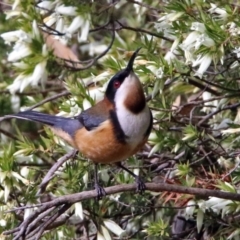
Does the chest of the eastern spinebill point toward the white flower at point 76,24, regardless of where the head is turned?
no

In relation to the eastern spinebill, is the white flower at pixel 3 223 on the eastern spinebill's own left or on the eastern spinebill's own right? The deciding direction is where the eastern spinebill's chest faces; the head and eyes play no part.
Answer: on the eastern spinebill's own right

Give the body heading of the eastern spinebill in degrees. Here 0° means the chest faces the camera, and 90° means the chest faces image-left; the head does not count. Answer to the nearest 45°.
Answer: approximately 315°

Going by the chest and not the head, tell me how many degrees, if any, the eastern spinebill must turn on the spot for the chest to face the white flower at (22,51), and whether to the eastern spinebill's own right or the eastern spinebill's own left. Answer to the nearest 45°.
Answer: approximately 180°

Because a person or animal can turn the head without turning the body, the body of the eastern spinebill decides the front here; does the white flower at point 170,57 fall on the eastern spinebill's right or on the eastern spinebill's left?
on the eastern spinebill's left

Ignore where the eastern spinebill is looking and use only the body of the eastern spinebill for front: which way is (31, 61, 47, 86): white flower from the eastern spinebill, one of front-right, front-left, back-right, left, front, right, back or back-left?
back
